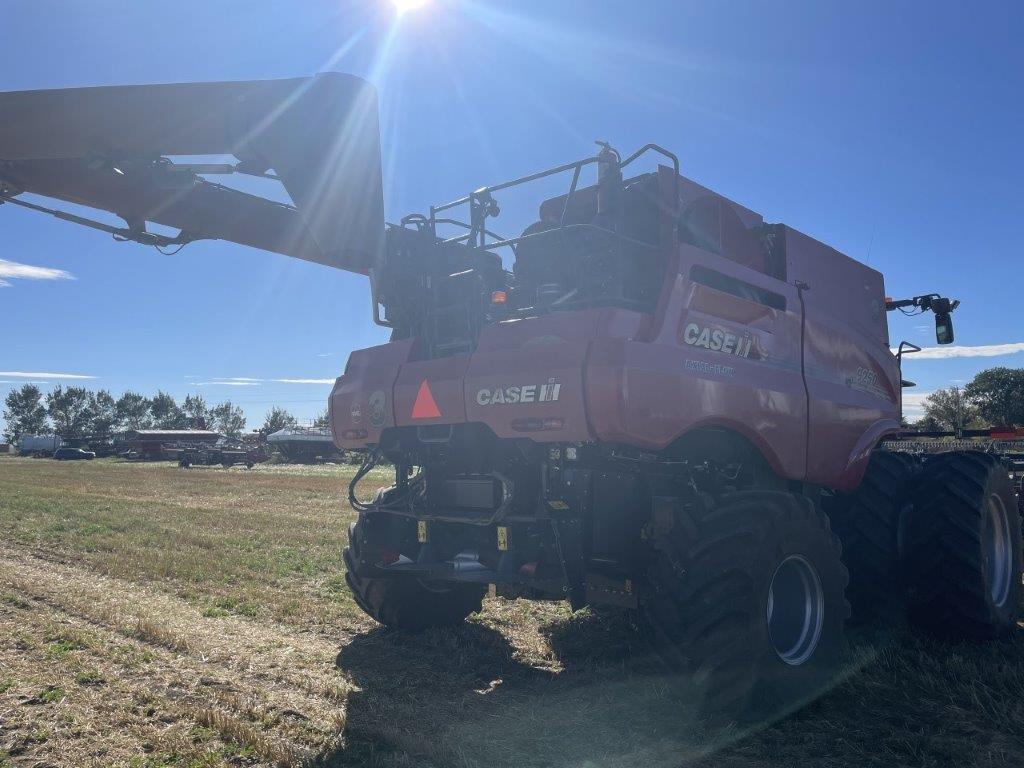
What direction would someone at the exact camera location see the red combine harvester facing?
facing away from the viewer and to the right of the viewer
